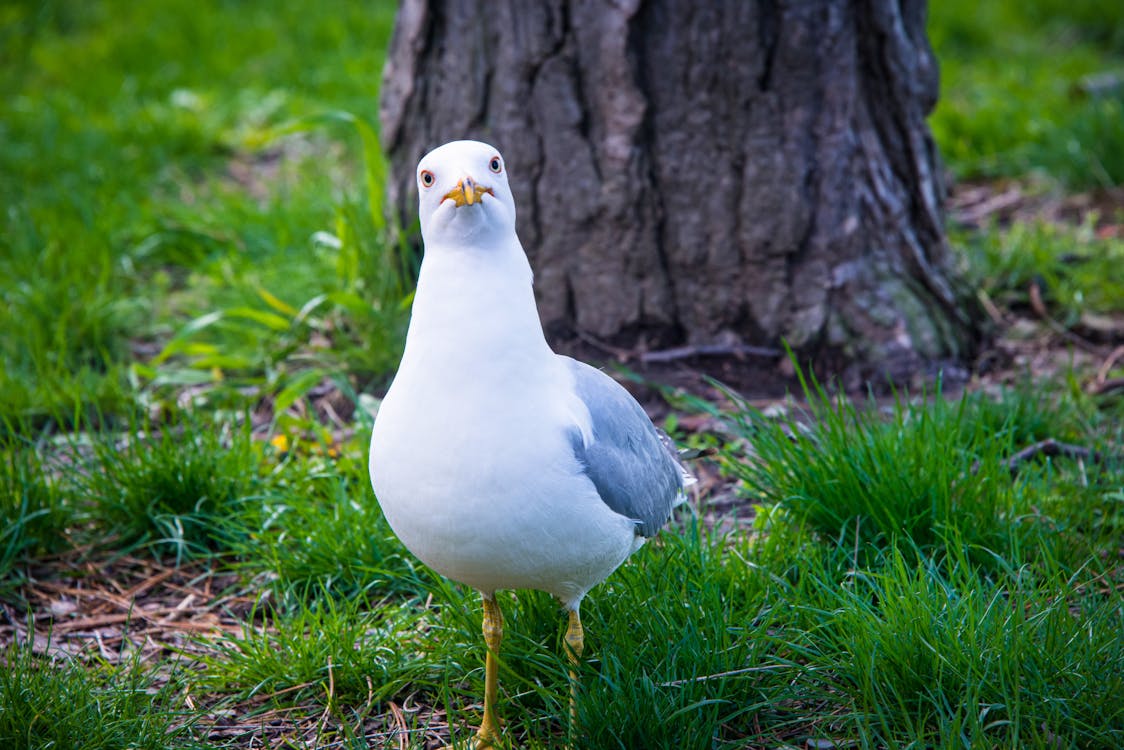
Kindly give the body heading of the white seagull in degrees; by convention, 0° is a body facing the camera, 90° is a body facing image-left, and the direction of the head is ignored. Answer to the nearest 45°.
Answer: approximately 45°

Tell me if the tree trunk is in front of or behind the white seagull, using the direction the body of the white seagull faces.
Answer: behind
